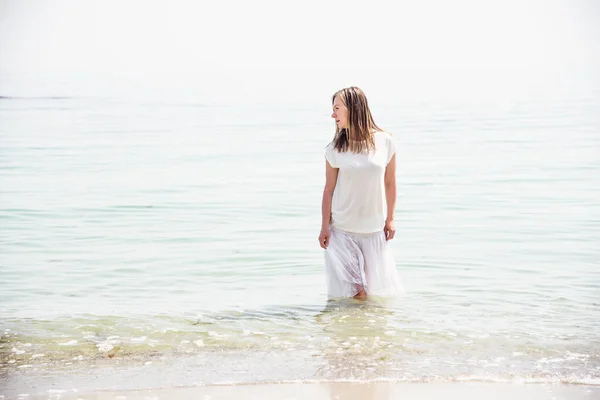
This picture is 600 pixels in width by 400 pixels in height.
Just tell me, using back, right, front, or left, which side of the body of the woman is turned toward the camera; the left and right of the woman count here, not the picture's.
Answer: front

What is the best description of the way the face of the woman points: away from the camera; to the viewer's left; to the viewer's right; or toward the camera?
to the viewer's left
